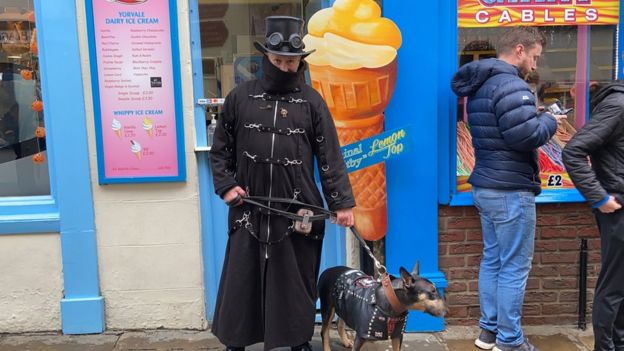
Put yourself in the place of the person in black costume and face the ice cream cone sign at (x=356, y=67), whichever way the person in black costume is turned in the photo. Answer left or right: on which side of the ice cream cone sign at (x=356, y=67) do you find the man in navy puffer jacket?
right

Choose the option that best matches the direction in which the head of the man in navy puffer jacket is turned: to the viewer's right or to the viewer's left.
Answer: to the viewer's right

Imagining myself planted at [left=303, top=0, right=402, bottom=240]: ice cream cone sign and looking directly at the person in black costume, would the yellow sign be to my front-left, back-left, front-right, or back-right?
back-left

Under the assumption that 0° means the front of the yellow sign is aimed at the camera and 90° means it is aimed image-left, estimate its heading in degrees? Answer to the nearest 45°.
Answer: approximately 0°

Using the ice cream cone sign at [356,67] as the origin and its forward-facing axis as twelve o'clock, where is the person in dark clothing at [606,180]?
The person in dark clothing is roughly at 10 o'clock from the ice cream cone sign.

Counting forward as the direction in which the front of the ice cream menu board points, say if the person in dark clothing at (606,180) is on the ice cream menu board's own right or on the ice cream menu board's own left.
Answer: on the ice cream menu board's own left

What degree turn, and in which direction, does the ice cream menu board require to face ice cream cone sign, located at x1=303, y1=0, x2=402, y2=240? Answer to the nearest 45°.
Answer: approximately 90° to its left

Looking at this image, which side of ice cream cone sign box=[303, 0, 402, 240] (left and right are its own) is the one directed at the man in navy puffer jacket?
left

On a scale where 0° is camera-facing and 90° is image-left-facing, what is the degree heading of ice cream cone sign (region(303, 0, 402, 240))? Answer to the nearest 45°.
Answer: approximately 0°

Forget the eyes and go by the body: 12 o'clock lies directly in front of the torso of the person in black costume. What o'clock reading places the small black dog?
The small black dog is roughly at 10 o'clock from the person in black costume.
